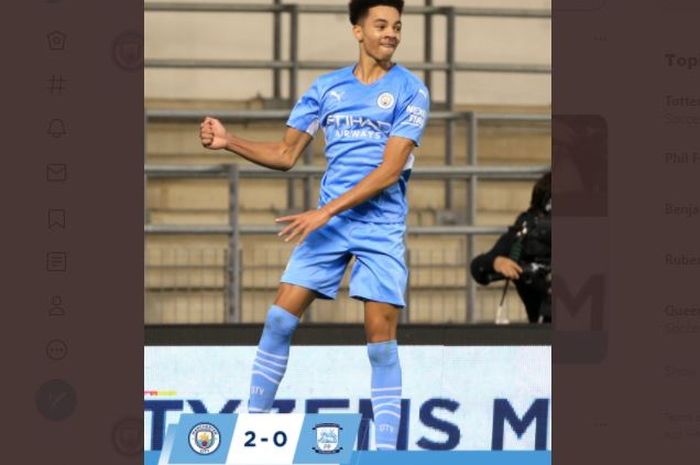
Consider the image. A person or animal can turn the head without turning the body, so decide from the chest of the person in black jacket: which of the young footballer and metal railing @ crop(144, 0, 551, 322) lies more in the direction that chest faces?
the young footballer

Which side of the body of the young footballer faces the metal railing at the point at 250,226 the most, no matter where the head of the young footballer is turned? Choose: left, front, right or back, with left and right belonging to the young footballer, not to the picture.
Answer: back

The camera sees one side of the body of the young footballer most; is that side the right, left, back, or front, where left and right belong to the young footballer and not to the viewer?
front

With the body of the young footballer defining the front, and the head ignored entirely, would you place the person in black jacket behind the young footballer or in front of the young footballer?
behind

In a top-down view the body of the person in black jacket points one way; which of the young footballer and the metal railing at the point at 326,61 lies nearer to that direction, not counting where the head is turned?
the young footballer

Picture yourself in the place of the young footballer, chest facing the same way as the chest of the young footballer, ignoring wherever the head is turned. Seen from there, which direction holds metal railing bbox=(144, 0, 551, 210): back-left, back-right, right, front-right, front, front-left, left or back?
back
